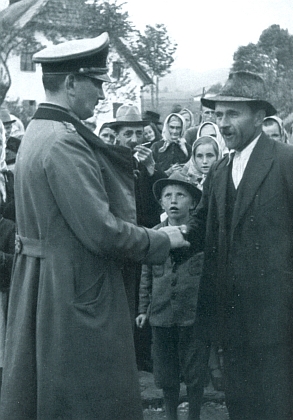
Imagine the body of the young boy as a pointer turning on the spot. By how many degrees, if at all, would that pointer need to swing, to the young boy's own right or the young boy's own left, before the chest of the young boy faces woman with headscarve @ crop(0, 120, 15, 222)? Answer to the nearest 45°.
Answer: approximately 135° to the young boy's own right

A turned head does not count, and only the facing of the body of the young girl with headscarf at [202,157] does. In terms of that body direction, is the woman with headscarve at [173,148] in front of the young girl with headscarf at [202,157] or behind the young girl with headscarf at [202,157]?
behind

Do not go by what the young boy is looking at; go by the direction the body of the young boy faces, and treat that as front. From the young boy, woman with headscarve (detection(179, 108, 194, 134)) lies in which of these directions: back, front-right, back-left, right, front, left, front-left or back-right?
back

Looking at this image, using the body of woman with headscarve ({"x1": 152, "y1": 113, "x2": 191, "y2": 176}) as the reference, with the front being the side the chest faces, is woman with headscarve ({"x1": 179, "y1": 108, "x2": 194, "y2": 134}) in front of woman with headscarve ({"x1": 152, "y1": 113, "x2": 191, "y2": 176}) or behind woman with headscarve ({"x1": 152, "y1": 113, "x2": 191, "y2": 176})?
behind

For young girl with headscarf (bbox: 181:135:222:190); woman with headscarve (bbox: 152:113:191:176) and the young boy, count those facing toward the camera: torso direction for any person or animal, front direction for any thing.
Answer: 3

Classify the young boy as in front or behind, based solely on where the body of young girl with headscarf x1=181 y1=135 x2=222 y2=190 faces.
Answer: in front

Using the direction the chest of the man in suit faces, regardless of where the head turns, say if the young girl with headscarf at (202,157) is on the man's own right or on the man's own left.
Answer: on the man's own right

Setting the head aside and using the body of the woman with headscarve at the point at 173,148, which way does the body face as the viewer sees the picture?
toward the camera

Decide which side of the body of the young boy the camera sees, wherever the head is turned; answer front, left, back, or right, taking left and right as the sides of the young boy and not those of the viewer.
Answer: front

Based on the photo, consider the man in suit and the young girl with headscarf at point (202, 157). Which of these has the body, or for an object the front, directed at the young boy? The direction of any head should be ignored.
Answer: the young girl with headscarf

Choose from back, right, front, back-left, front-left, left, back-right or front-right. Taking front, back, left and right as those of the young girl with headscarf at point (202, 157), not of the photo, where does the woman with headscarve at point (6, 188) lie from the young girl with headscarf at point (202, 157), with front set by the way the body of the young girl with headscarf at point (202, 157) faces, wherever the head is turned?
front-right
